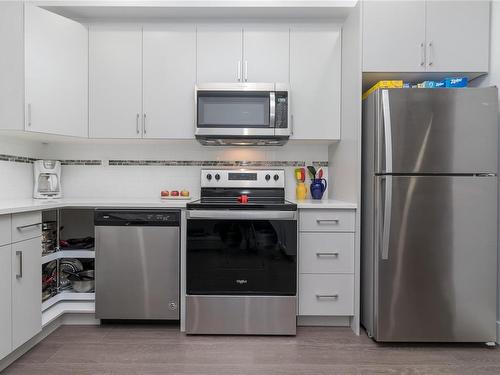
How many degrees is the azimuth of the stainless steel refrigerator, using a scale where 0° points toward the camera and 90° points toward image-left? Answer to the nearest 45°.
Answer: approximately 0°

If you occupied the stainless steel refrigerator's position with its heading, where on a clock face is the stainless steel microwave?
The stainless steel microwave is roughly at 3 o'clock from the stainless steel refrigerator.

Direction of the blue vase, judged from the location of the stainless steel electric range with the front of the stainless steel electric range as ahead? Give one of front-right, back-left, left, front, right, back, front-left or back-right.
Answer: back-left

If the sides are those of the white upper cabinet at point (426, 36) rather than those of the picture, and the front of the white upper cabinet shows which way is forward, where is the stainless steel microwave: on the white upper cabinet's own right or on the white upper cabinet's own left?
on the white upper cabinet's own right

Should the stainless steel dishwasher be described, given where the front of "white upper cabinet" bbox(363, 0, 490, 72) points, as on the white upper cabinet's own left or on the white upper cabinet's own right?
on the white upper cabinet's own right

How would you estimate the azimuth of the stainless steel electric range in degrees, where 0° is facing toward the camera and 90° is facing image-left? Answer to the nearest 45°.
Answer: approximately 0°

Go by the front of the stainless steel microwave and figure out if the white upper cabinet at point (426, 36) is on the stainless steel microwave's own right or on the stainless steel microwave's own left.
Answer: on the stainless steel microwave's own left

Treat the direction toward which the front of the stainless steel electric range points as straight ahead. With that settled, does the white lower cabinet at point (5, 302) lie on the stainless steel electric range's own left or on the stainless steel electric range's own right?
on the stainless steel electric range's own right

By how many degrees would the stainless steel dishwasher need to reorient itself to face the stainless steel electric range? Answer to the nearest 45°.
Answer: approximately 90° to its left

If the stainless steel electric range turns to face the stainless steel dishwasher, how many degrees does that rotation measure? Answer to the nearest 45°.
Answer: approximately 90° to its right
